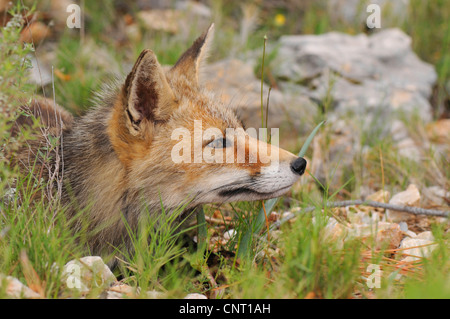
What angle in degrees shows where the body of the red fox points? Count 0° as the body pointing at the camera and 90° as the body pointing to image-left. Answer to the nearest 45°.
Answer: approximately 270°

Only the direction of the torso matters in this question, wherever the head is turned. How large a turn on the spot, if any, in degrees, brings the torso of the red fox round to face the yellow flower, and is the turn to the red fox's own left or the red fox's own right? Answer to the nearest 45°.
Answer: approximately 90° to the red fox's own left

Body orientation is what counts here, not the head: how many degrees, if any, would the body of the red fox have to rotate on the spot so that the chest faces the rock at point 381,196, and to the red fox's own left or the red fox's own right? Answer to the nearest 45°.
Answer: approximately 45° to the red fox's own left

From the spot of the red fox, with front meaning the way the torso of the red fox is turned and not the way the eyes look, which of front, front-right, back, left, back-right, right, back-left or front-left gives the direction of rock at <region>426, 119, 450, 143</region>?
front-left

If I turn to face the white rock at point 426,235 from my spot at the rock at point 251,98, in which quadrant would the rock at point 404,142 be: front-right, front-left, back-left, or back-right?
front-left

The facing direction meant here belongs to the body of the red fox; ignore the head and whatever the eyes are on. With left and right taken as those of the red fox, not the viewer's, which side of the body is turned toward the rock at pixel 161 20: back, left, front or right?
left

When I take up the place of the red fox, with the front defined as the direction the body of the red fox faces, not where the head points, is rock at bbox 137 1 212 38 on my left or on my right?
on my left

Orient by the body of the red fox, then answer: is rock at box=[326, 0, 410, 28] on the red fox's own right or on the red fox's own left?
on the red fox's own left

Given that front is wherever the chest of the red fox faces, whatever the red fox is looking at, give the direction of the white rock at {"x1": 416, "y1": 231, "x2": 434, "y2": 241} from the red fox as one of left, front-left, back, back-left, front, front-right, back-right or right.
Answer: front

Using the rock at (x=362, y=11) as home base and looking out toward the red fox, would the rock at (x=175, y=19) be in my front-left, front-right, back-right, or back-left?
front-right

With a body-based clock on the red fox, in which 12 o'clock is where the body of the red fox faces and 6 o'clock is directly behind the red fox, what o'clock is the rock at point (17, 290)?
The rock is roughly at 4 o'clock from the red fox.
